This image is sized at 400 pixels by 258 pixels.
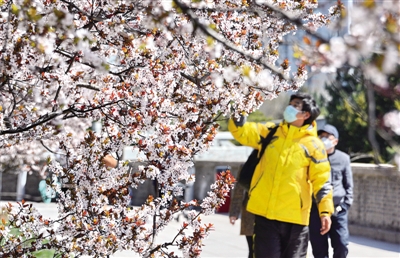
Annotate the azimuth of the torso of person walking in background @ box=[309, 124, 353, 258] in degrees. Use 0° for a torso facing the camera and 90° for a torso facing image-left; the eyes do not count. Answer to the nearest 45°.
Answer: approximately 45°

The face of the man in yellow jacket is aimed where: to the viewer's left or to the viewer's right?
to the viewer's left

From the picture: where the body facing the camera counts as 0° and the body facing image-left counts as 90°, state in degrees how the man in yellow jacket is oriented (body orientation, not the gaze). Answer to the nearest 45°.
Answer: approximately 45°

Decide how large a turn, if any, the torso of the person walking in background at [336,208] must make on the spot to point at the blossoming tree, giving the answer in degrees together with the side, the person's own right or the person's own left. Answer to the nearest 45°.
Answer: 0° — they already face it

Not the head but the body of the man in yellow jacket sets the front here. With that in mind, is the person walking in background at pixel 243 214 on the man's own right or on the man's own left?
on the man's own right

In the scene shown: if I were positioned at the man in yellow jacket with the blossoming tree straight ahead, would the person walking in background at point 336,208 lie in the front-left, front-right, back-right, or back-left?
back-right
